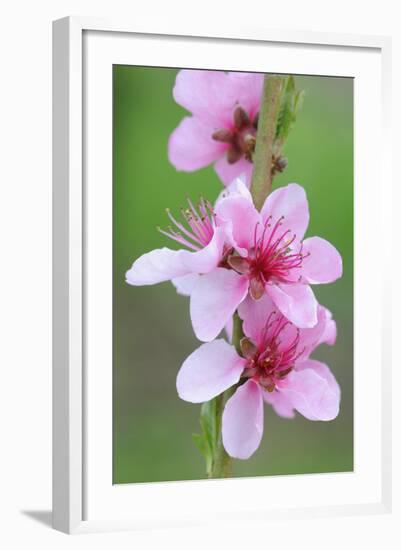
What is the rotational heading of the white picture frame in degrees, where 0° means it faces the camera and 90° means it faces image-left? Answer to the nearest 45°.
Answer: approximately 315°
